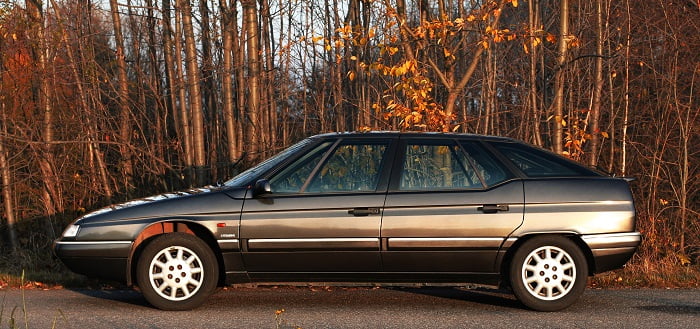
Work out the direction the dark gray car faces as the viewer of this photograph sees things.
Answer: facing to the left of the viewer

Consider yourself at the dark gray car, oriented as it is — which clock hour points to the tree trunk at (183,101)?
The tree trunk is roughly at 2 o'clock from the dark gray car.

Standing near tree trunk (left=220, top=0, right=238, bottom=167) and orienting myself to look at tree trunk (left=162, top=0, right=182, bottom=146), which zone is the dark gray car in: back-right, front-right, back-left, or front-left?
back-left

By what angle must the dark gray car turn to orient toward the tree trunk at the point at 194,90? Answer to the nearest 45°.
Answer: approximately 45° to its right

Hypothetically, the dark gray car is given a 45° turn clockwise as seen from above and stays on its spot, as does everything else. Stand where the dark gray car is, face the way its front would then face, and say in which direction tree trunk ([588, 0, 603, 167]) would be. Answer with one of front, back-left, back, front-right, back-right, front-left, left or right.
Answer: right

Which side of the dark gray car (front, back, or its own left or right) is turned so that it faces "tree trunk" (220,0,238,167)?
right

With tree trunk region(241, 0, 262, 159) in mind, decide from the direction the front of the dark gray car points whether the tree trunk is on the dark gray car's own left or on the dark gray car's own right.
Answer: on the dark gray car's own right
